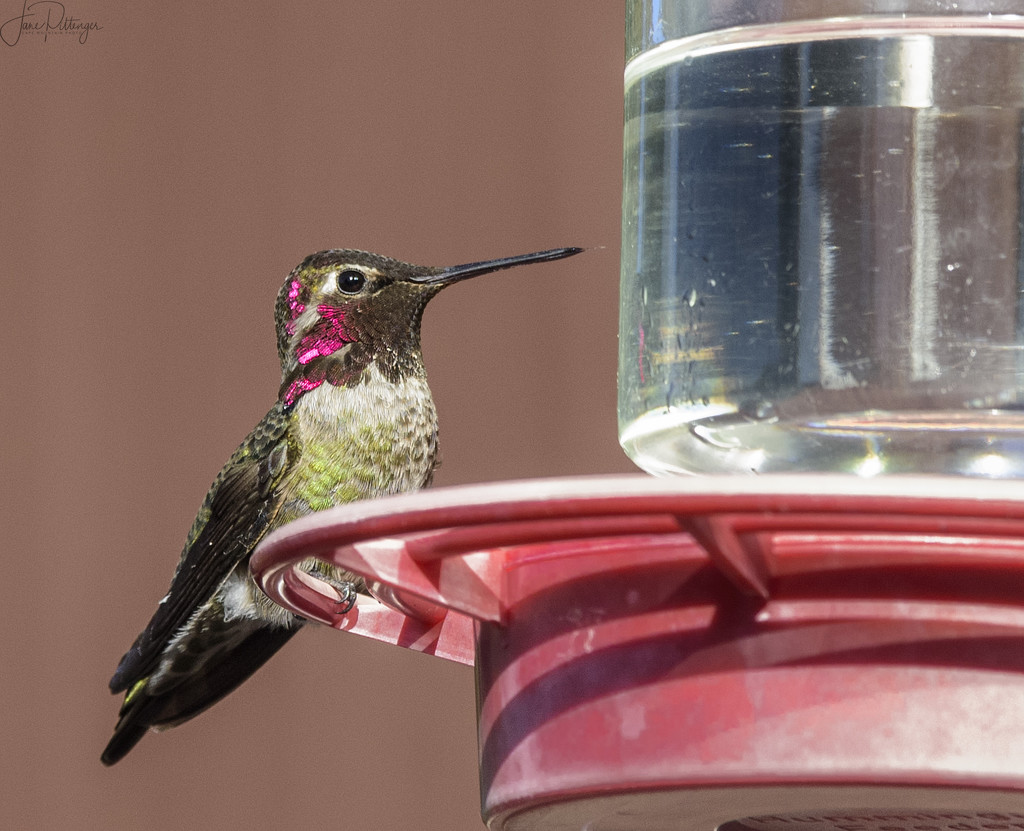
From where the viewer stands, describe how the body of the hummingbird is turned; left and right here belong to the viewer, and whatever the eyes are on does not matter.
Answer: facing to the right of the viewer
